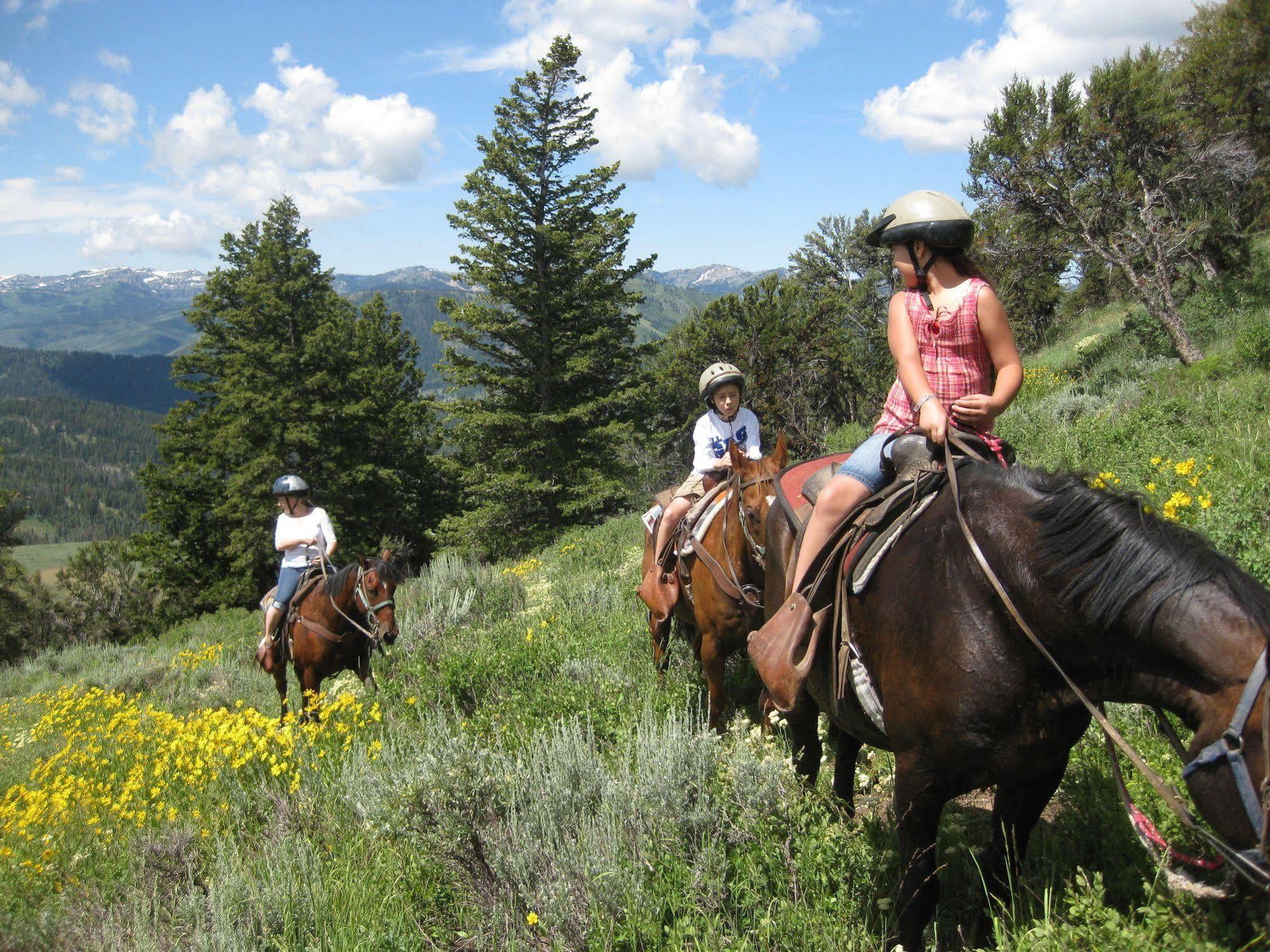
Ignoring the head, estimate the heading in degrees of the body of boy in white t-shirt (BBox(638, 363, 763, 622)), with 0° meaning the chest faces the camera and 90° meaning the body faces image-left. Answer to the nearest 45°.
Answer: approximately 315°

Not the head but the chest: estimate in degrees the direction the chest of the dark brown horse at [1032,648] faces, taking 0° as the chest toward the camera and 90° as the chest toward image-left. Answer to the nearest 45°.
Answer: approximately 315°

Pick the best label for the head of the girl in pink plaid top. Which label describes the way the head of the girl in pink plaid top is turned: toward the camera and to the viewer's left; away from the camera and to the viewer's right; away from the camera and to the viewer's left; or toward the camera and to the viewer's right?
away from the camera and to the viewer's left

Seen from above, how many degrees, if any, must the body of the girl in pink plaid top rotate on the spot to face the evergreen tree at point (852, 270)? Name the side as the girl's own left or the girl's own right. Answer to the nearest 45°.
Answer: approximately 180°

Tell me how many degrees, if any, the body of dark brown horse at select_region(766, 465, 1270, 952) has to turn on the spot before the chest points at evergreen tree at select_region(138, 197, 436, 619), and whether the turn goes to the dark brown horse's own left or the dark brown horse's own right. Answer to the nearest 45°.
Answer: approximately 180°

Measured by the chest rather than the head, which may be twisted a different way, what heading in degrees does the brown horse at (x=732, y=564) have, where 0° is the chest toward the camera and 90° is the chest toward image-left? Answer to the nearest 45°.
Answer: approximately 315°

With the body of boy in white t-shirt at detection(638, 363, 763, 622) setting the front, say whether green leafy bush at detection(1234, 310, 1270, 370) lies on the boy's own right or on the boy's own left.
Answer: on the boy's own left
